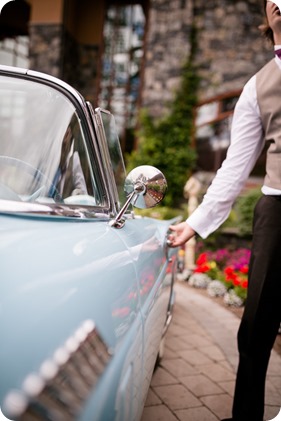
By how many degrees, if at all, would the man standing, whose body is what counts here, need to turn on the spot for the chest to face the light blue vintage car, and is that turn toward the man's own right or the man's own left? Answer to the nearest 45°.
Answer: approximately 45° to the man's own right
